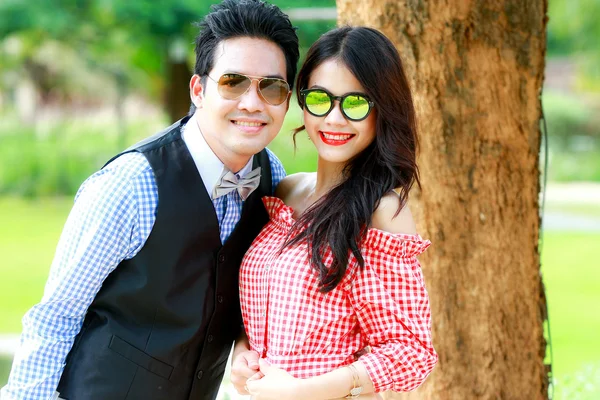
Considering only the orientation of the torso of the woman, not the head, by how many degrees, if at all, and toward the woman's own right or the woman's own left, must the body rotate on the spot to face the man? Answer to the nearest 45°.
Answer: approximately 45° to the woman's own right

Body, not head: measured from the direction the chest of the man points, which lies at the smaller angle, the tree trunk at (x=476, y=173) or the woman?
the woman

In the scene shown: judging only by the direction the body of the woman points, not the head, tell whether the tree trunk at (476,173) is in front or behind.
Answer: behind

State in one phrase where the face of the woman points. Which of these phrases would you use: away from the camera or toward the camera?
toward the camera

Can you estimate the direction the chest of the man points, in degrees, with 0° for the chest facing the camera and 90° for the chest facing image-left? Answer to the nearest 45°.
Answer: approximately 315°

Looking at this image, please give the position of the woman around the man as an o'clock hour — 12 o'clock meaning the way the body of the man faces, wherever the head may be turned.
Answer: The woman is roughly at 11 o'clock from the man.

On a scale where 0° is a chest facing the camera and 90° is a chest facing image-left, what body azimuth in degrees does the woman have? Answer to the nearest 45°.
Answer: approximately 45°

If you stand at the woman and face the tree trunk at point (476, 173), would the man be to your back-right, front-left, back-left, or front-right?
back-left

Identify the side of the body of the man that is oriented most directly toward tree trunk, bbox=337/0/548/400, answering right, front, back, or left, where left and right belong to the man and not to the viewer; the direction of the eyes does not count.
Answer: left

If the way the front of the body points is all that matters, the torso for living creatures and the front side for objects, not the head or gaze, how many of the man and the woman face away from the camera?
0
